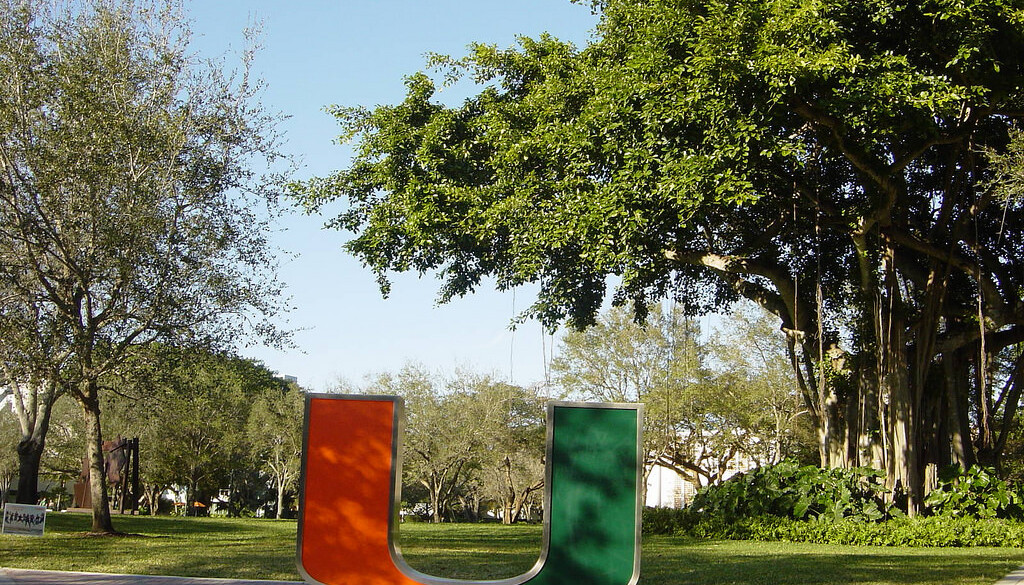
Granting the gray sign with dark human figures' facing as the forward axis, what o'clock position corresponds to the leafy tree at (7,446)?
The leafy tree is roughly at 6 o'clock from the gray sign with dark human figures.

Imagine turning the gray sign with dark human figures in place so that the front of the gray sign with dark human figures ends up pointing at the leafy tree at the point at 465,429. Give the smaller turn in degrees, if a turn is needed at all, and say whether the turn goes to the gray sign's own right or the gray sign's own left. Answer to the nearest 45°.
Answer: approximately 135° to the gray sign's own left

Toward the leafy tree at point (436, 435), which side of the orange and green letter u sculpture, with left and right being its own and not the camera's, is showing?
back

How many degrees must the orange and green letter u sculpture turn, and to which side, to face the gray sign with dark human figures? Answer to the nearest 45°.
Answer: approximately 135° to its right

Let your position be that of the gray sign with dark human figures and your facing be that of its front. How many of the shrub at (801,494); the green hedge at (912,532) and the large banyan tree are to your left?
3

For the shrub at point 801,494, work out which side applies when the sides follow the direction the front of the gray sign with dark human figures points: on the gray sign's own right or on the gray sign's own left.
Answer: on the gray sign's own left

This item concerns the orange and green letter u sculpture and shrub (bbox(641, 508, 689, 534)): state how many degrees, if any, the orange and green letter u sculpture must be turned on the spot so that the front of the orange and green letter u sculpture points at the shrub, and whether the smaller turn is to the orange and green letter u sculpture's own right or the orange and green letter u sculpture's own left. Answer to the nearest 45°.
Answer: approximately 180°

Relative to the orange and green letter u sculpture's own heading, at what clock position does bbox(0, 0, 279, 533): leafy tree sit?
The leafy tree is roughly at 5 o'clock from the orange and green letter u sculpture.

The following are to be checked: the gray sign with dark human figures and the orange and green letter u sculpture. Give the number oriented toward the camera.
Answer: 2

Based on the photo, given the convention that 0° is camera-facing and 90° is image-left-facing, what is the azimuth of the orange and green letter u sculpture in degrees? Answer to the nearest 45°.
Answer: approximately 0°

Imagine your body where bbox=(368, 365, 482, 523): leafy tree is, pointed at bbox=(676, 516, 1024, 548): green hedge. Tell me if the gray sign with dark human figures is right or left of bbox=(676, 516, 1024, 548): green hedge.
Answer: right

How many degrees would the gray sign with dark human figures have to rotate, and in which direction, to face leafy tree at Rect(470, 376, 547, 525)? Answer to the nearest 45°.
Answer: approximately 135° to its left
